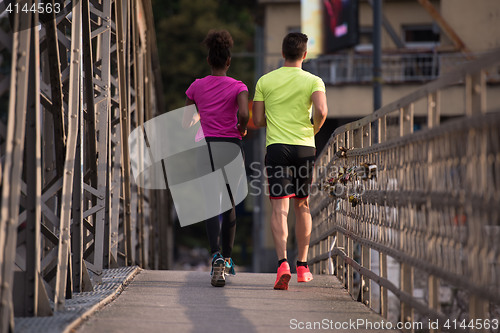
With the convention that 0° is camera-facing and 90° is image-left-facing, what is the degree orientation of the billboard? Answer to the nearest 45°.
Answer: approximately 45°

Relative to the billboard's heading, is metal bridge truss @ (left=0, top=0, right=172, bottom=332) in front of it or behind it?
in front

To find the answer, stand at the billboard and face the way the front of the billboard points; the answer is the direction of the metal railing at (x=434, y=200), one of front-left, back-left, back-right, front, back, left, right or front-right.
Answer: front-left
